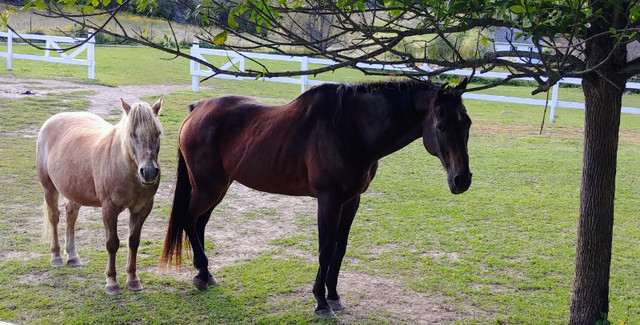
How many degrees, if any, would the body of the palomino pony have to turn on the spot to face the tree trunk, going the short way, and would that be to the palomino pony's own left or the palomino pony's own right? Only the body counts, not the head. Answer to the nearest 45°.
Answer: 0° — it already faces it

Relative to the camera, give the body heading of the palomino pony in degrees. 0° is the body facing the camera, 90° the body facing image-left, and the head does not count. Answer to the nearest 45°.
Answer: approximately 315°

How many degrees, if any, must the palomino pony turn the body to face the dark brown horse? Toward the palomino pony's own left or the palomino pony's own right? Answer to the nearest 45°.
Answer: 0° — it already faces it
